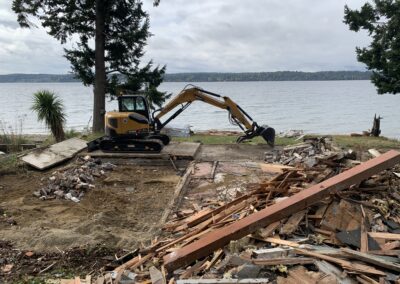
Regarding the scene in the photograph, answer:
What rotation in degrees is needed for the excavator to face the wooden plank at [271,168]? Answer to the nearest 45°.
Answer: approximately 45° to its right

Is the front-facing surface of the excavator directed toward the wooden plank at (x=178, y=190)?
no

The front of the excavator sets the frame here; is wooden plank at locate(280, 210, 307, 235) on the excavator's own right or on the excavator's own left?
on the excavator's own right

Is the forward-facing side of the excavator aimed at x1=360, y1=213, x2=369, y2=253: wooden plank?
no

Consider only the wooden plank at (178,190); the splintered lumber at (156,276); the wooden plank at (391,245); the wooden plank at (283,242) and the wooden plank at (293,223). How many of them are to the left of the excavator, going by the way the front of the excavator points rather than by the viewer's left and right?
0

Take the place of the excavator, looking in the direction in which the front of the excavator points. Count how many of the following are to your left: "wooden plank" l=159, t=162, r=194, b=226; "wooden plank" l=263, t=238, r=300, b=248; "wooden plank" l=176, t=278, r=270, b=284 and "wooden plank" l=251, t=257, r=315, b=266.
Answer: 0

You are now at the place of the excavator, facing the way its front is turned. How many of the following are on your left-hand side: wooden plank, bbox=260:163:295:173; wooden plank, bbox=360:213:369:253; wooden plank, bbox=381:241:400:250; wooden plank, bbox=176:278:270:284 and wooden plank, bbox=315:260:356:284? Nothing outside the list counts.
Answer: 0

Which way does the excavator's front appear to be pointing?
to the viewer's right

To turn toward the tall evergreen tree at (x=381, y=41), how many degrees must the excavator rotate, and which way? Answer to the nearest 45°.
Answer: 0° — it already faces it

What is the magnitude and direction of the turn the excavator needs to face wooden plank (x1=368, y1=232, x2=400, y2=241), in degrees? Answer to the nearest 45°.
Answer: approximately 45° to its right

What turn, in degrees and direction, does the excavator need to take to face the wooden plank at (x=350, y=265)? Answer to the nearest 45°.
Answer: approximately 90° to its right

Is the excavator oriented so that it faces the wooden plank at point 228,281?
no

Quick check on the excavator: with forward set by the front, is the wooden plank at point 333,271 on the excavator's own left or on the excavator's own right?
on the excavator's own right

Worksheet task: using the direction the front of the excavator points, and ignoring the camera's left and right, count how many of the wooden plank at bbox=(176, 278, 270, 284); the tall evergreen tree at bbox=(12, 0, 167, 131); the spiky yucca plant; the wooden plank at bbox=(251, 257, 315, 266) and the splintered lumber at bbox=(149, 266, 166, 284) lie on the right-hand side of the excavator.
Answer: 3

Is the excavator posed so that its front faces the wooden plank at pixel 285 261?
no

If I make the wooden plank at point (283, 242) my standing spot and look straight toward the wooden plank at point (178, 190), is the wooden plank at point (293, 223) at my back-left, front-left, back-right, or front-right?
front-right

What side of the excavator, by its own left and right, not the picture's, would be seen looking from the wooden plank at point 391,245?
right
